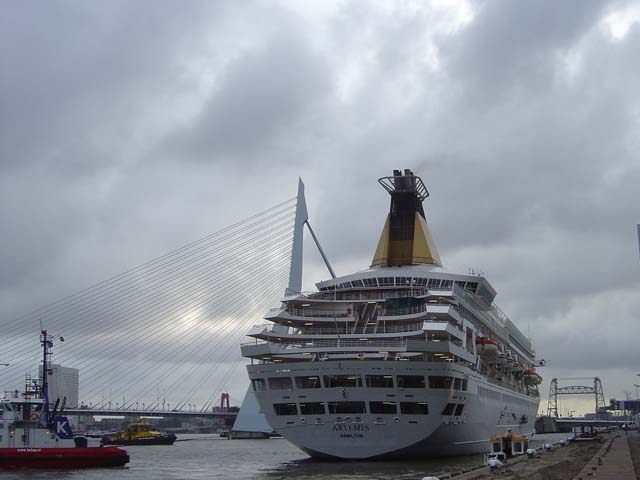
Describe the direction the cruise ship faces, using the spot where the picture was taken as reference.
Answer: facing away from the viewer and to the right of the viewer

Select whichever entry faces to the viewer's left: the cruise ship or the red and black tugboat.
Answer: the red and black tugboat

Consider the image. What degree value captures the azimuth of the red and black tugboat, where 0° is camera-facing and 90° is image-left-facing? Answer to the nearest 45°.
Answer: approximately 90°

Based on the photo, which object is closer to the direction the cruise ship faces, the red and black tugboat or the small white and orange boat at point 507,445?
the small white and orange boat

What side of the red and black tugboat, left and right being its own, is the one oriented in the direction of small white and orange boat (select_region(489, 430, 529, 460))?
back
